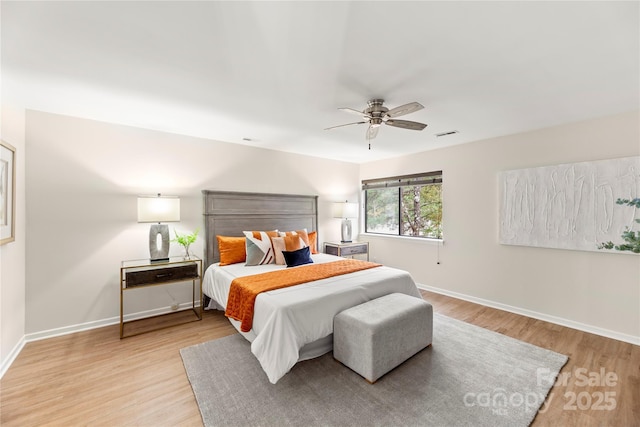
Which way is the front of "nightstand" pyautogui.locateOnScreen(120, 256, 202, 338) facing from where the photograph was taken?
facing the viewer and to the right of the viewer

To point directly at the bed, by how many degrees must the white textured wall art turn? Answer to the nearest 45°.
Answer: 0° — it already faces it

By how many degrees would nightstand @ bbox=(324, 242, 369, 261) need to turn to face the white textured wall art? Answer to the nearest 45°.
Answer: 0° — it already faces it

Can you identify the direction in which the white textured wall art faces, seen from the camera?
facing the viewer and to the left of the viewer

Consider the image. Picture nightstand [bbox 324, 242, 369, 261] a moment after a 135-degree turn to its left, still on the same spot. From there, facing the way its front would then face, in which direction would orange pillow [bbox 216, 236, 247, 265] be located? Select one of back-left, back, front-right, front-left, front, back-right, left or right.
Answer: back-left

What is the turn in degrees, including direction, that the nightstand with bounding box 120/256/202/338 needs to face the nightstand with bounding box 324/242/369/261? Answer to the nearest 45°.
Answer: approximately 45° to its left

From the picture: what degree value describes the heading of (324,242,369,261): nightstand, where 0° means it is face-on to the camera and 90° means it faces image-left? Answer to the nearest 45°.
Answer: approximately 315°

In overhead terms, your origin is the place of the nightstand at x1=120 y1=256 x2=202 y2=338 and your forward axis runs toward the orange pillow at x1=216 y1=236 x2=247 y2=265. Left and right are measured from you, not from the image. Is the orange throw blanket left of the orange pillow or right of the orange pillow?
right

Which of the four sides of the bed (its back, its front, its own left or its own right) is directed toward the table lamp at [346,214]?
left

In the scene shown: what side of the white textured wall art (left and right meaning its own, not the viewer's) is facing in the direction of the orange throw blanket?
front

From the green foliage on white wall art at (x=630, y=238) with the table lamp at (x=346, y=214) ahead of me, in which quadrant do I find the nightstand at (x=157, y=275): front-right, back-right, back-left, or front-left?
front-left

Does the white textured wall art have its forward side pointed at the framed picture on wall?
yes

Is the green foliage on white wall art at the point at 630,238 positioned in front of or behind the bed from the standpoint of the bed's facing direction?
in front

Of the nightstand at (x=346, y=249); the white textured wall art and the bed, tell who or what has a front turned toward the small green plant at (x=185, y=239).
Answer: the white textured wall art

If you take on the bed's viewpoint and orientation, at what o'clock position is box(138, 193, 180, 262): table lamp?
The table lamp is roughly at 5 o'clock from the bed.

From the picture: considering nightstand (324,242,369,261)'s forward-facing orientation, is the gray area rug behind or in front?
in front

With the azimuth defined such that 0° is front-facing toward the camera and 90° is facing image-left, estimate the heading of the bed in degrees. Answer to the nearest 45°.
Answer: approximately 315°
